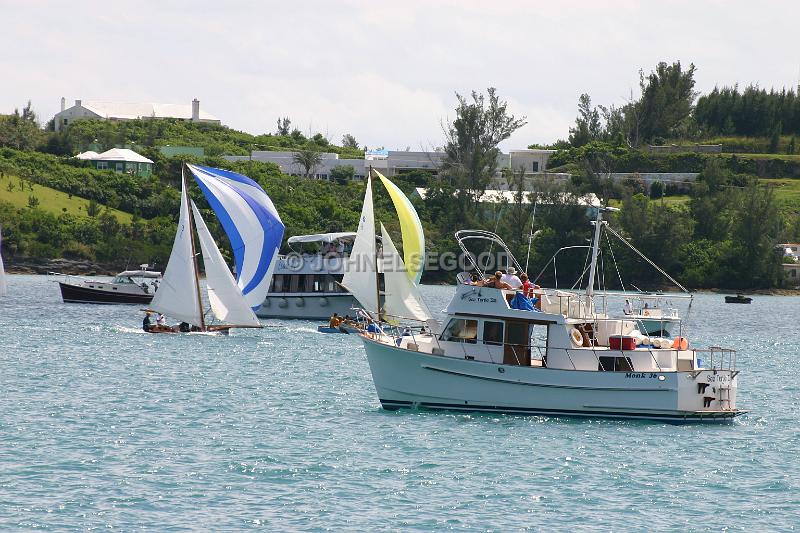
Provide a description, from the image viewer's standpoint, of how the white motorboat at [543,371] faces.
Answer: facing away from the viewer and to the left of the viewer
